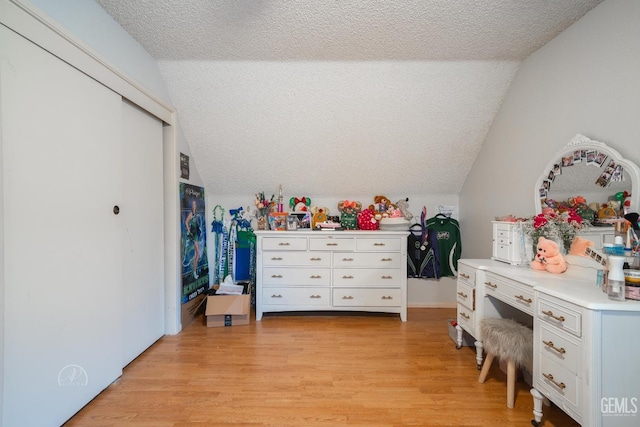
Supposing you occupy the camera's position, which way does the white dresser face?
facing the viewer

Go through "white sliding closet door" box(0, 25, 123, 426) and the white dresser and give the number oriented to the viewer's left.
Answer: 0

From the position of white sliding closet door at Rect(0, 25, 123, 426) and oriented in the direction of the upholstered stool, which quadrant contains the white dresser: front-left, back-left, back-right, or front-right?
front-left

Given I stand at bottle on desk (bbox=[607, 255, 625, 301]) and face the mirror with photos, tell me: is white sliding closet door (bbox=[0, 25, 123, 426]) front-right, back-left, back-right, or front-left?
back-left

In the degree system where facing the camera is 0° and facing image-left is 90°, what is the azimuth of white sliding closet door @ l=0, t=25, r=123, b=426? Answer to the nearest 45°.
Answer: approximately 315°

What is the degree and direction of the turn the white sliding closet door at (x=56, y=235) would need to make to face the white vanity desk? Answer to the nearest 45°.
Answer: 0° — it already faces it

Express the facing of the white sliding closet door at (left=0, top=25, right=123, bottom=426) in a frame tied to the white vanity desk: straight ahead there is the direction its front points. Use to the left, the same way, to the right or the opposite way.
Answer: the opposite way

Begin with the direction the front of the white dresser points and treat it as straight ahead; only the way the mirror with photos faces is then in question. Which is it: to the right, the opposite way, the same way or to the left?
to the right

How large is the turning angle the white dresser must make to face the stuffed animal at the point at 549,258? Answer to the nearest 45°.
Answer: approximately 45° to its left

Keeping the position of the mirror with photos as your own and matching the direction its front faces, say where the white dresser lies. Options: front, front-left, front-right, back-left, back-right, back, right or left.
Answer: front-right

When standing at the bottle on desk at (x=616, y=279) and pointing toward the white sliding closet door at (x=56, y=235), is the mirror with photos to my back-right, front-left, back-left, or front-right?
back-right

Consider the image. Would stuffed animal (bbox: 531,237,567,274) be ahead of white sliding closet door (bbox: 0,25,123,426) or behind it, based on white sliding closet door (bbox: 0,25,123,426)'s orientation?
ahead
